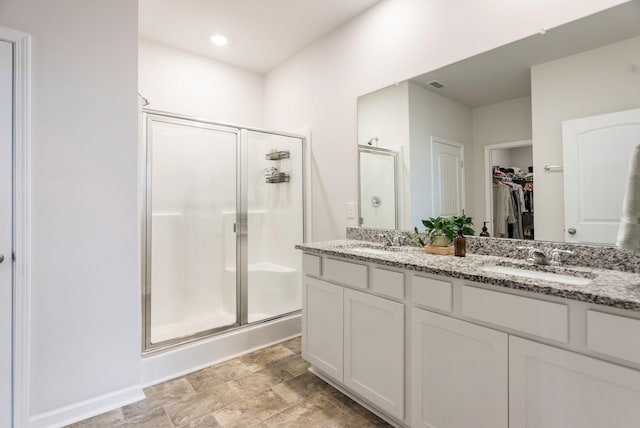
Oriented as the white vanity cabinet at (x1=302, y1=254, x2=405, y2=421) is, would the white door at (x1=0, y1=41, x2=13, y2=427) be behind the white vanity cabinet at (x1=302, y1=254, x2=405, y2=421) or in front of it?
in front

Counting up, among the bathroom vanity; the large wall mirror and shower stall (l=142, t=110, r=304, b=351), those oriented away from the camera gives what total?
0

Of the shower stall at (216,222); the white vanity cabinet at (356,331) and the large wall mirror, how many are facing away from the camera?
0

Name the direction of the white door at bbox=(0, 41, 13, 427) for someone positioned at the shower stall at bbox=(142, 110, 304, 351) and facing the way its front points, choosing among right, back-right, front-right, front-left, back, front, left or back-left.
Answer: right

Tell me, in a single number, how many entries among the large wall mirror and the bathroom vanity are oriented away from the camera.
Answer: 0

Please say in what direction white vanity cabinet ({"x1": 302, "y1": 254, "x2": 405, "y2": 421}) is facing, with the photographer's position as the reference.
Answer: facing the viewer and to the left of the viewer

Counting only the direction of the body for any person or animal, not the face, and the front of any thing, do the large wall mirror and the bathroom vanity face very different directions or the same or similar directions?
same or similar directions

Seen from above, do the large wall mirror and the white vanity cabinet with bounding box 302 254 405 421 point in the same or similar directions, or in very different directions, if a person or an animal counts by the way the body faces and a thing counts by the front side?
same or similar directions

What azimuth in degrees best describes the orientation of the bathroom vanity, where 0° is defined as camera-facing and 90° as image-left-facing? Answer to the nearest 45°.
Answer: approximately 45°

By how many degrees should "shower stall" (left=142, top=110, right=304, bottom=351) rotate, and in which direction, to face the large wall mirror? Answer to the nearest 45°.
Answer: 0° — it already faces it

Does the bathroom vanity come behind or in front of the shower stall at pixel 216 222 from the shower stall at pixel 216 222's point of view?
in front

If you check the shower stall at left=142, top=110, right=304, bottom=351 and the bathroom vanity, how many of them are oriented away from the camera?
0
